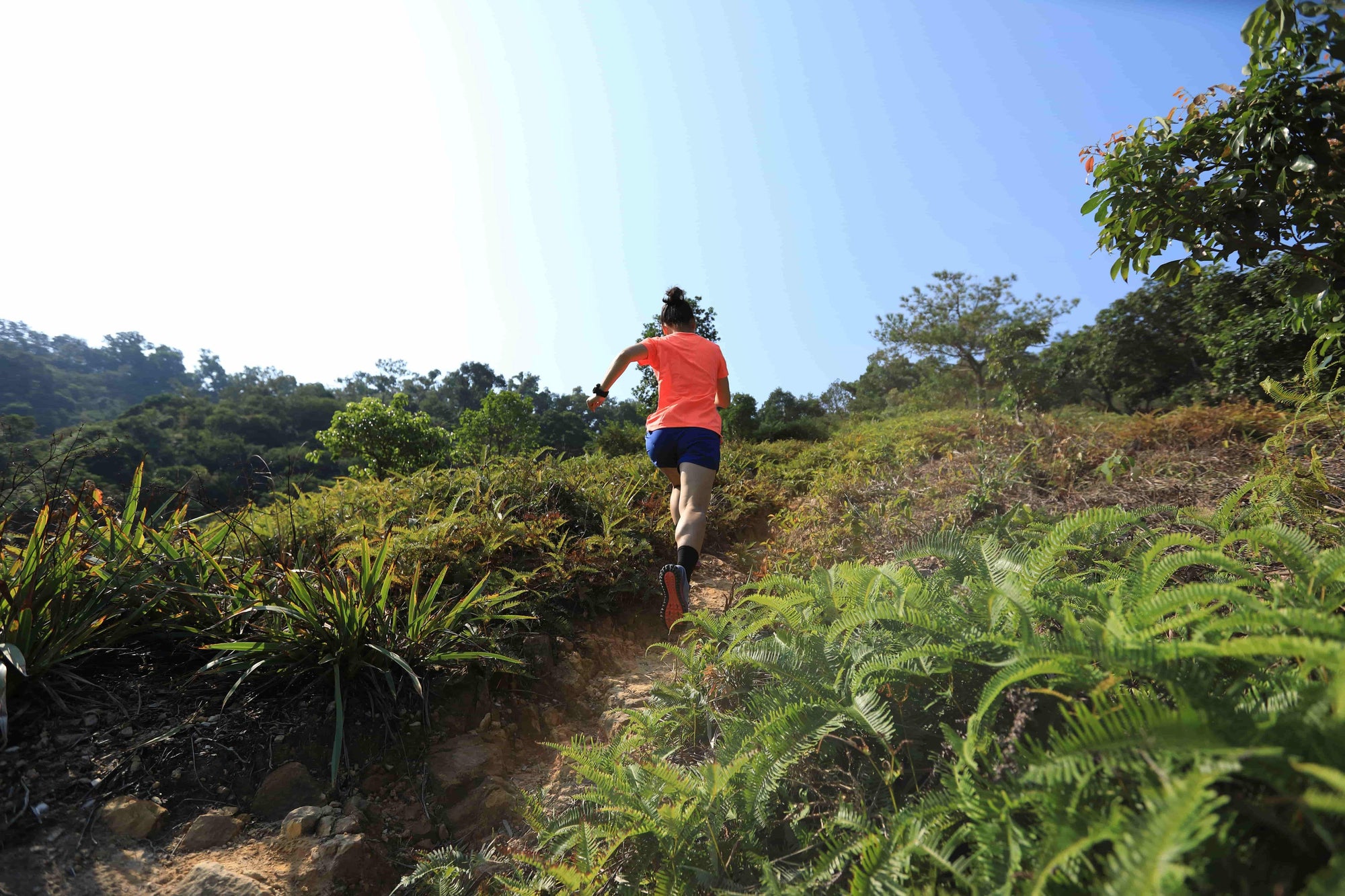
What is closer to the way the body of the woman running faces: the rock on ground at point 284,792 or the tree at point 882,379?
the tree

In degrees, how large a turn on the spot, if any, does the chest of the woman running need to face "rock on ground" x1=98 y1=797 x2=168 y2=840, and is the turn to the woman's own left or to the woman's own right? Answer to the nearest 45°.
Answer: approximately 135° to the woman's own left

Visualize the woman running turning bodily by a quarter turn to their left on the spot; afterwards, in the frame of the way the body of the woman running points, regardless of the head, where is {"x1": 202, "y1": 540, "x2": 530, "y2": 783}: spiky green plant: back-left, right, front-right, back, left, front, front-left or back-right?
front-left

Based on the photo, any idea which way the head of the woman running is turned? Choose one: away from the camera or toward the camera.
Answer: away from the camera

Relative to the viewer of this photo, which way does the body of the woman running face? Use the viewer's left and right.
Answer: facing away from the viewer

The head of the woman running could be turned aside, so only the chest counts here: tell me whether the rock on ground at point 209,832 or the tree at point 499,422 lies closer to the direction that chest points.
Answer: the tree

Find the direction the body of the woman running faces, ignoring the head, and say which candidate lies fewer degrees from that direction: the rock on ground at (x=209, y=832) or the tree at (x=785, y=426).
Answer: the tree

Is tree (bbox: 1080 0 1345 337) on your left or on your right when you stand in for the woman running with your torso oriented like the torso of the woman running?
on your right

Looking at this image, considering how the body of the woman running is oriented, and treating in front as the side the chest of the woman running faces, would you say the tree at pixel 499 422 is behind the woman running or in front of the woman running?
in front

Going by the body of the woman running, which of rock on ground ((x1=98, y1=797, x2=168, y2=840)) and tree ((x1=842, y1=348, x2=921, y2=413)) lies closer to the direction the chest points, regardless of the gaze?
the tree
